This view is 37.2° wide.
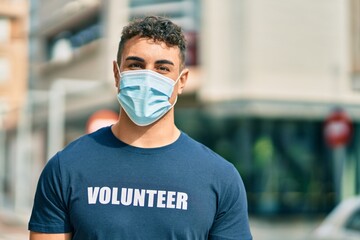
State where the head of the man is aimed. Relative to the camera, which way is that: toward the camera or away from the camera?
toward the camera

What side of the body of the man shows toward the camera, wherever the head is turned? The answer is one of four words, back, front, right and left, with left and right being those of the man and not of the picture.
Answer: front

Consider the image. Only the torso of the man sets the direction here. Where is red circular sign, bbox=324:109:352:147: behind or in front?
behind

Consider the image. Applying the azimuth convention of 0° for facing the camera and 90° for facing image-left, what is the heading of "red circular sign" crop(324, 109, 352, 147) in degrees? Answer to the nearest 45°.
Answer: approximately 45°

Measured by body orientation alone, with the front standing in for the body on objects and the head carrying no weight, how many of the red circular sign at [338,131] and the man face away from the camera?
0
